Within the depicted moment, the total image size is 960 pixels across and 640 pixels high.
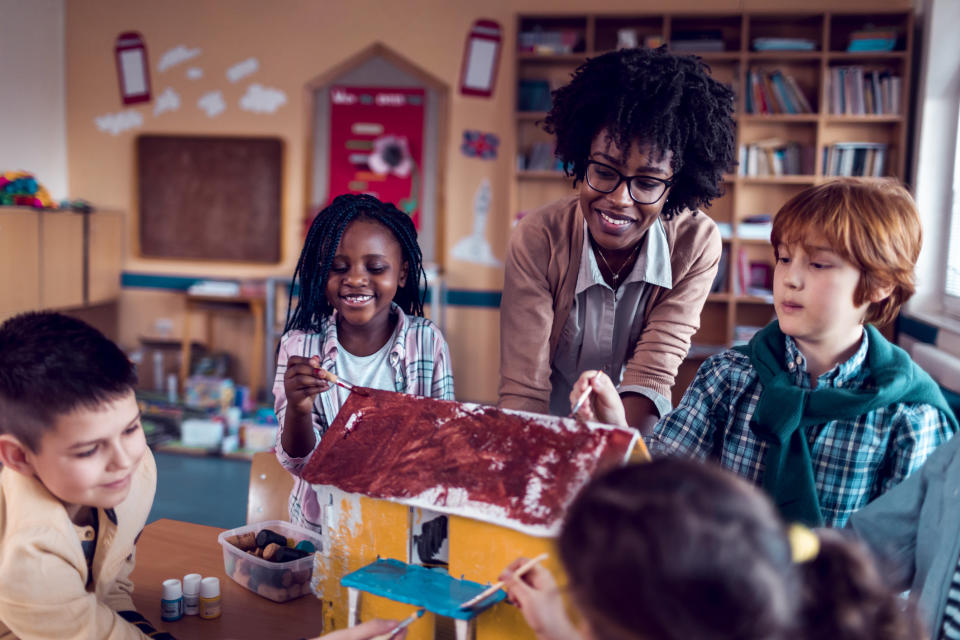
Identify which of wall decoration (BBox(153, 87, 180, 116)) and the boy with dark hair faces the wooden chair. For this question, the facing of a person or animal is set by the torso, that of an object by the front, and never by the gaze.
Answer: the wall decoration

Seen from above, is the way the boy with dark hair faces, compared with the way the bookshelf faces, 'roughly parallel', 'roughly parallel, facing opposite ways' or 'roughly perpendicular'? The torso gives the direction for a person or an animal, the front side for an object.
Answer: roughly perpendicular

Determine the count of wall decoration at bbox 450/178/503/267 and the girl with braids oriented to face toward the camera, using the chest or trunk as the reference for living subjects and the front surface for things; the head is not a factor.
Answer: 2

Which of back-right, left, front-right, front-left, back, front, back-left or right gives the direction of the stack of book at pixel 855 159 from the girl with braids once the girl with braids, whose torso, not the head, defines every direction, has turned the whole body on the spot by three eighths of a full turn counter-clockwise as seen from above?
front

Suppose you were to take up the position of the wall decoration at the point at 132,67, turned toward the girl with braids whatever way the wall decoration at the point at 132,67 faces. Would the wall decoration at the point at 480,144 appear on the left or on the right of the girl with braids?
left

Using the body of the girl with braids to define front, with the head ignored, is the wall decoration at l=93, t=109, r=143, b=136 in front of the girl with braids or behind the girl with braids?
behind
